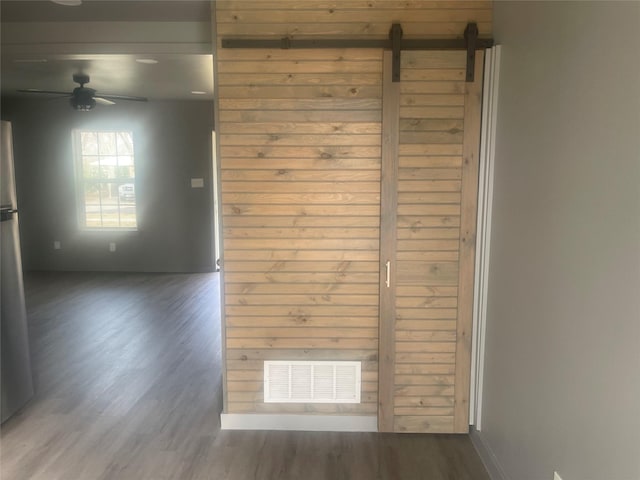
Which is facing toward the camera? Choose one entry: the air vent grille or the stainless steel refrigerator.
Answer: the air vent grille

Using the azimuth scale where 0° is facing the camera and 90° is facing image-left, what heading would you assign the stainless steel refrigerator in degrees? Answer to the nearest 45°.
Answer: approximately 270°

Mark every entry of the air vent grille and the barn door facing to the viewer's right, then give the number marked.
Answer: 0

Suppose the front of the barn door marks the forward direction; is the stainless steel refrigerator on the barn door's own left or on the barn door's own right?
on the barn door's own right

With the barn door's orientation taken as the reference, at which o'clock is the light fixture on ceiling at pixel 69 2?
The light fixture on ceiling is roughly at 3 o'clock from the barn door.

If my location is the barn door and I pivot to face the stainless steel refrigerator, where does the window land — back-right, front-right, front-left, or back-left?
front-right

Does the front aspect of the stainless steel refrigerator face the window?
no

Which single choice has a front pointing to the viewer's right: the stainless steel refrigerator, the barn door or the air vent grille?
the stainless steel refrigerator

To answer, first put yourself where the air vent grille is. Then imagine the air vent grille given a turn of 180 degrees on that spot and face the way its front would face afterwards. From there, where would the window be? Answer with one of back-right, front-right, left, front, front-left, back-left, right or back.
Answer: front-left

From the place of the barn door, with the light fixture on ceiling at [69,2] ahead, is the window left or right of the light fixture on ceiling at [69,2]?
right

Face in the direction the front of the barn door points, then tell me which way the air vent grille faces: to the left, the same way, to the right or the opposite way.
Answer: the same way

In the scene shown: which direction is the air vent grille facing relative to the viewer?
toward the camera

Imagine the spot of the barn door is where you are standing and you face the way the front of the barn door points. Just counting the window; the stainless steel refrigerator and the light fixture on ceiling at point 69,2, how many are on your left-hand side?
0

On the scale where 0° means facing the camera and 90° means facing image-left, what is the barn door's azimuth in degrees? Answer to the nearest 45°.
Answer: approximately 0°
